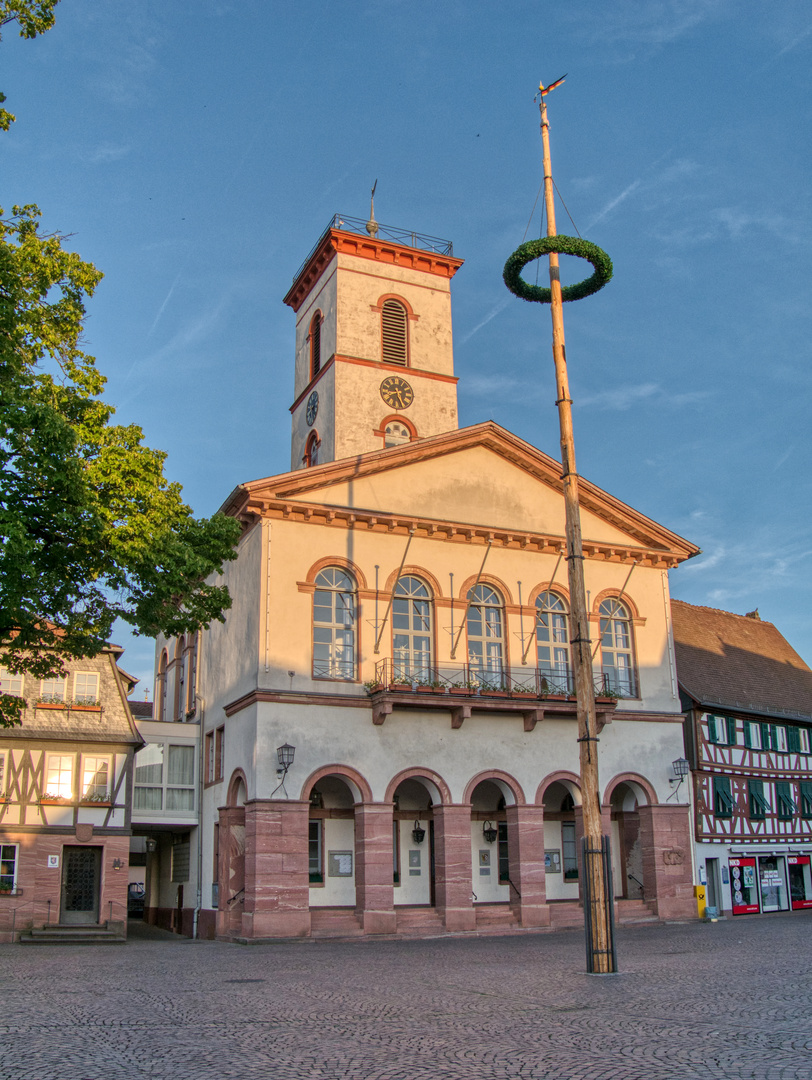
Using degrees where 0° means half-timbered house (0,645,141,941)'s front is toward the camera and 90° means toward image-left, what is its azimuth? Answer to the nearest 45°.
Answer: approximately 0°

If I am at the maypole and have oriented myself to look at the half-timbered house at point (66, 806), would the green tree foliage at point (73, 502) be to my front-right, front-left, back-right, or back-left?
front-left

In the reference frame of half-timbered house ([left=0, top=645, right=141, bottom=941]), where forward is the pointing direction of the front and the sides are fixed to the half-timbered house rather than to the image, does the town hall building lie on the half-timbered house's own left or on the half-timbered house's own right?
on the half-timbered house's own left

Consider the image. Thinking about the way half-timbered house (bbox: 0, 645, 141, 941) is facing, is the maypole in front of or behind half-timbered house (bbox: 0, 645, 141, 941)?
in front

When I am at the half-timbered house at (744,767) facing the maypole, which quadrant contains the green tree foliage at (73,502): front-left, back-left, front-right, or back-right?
front-right

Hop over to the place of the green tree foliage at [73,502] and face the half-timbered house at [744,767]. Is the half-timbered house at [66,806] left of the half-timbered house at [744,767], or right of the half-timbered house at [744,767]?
left

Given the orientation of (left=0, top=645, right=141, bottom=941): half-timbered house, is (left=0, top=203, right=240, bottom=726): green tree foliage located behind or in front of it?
in front

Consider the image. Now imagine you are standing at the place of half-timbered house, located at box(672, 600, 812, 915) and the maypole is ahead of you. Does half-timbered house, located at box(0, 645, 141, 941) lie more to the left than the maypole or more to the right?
right

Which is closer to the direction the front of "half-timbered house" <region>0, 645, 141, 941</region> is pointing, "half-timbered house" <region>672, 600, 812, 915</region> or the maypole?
the maypole

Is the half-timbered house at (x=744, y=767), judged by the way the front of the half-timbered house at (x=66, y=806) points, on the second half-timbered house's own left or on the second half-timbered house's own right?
on the second half-timbered house's own left
